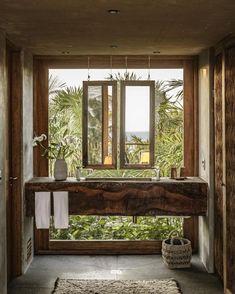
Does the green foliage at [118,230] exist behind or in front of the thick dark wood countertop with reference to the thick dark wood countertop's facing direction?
behind

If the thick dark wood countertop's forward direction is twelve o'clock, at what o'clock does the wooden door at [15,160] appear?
The wooden door is roughly at 3 o'clock from the thick dark wood countertop.

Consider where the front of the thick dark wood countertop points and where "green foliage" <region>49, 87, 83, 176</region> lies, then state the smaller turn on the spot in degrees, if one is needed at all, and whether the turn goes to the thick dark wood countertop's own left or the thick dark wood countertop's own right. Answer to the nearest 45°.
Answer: approximately 135° to the thick dark wood countertop's own right

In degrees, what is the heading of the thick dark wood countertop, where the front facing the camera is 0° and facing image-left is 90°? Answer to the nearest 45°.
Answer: approximately 0°
